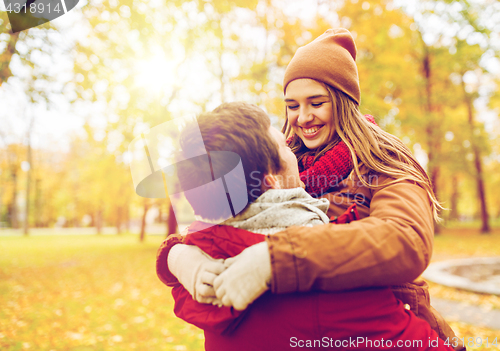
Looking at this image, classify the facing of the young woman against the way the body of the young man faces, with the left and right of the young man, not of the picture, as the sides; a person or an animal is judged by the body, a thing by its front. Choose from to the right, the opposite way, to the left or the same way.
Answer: the opposite way

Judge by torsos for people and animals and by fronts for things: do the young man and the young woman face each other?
yes

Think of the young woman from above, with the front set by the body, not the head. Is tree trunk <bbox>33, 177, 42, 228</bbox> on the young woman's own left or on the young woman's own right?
on the young woman's own right

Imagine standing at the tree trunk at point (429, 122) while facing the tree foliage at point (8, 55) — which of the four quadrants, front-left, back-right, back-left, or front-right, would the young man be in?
front-left

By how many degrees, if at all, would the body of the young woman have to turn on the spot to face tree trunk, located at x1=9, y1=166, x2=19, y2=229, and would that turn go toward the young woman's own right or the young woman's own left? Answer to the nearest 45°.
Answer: approximately 90° to the young woman's own right

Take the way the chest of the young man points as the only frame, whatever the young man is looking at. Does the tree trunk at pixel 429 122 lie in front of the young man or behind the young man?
in front

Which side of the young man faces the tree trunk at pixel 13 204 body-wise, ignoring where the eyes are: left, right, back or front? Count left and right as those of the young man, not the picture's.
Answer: left

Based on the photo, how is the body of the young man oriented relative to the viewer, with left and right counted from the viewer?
facing away from the viewer and to the right of the viewer

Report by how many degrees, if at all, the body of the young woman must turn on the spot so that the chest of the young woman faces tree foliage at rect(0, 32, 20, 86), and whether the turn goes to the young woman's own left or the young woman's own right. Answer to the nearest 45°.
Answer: approximately 90° to the young woman's own right

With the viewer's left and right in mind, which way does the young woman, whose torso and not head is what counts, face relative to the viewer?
facing the viewer and to the left of the viewer

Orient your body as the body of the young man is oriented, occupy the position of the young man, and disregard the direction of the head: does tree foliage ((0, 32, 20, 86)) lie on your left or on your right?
on your left

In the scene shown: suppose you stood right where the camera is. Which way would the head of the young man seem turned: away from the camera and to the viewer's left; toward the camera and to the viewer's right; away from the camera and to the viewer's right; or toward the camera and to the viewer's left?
away from the camera and to the viewer's right
